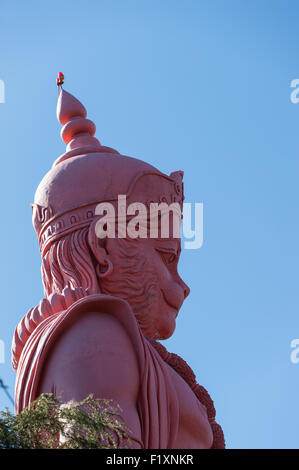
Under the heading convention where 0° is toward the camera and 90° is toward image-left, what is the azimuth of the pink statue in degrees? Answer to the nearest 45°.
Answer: approximately 270°

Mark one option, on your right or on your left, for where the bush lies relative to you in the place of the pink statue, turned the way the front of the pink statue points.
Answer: on your right
